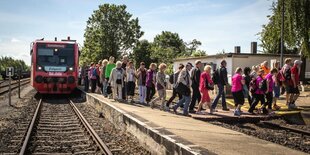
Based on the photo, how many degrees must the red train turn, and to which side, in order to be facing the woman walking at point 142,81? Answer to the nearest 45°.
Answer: approximately 45° to its left

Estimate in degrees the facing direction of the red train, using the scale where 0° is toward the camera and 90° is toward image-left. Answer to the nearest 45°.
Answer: approximately 0°

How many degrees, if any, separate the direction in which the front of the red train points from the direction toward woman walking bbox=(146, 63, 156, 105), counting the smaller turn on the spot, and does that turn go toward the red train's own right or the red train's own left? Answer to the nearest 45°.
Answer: approximately 45° to the red train's own left

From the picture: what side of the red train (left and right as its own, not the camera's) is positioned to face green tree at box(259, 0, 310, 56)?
left

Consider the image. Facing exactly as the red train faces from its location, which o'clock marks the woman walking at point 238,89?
The woman walking is roughly at 11 o'clock from the red train.

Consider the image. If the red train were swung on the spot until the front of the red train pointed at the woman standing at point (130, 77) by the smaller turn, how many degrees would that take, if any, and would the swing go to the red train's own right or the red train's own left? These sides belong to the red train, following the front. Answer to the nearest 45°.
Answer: approximately 45° to the red train's own left
